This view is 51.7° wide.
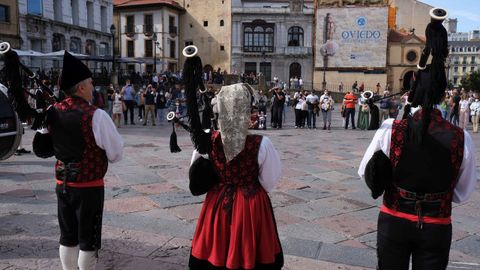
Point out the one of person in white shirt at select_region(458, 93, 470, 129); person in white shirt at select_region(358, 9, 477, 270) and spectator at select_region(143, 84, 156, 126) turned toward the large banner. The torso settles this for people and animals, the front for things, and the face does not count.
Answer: person in white shirt at select_region(358, 9, 477, 270)

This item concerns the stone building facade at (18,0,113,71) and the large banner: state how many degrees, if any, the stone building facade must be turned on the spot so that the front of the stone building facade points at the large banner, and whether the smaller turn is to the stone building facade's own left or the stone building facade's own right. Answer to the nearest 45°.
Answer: approximately 45° to the stone building facade's own left

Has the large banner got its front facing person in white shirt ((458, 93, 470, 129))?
yes

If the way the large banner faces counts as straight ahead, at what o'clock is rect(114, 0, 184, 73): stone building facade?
The stone building facade is roughly at 3 o'clock from the large banner.

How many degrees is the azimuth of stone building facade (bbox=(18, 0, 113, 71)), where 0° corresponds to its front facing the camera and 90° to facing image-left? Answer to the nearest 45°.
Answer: approximately 315°

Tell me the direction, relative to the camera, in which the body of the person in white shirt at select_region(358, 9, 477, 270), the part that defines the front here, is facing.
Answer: away from the camera

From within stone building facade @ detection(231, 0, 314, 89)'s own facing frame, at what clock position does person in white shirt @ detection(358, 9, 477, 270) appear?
The person in white shirt is roughly at 12 o'clock from the stone building facade.

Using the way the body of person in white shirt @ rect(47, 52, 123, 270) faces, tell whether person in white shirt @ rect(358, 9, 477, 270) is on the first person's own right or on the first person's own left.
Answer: on the first person's own right
